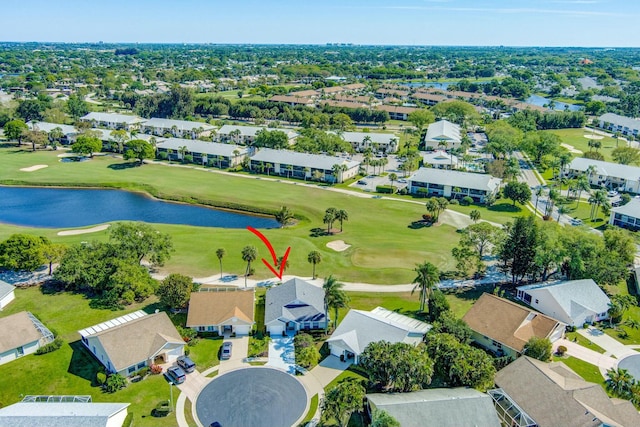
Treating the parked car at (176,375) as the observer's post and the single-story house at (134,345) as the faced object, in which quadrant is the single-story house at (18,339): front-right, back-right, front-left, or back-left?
front-left

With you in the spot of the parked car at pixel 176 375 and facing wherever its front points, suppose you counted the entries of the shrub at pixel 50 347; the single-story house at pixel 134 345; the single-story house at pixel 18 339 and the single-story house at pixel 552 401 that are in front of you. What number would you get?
3

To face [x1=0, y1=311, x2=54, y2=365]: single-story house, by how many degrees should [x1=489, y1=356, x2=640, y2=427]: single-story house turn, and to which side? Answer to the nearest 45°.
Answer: approximately 135° to its left

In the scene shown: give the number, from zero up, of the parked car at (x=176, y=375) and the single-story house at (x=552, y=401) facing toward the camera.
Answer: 0

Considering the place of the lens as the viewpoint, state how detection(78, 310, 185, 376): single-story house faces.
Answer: facing the viewer and to the right of the viewer

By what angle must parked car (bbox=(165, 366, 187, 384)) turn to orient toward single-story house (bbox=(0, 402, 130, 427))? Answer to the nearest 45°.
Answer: approximately 90° to its left

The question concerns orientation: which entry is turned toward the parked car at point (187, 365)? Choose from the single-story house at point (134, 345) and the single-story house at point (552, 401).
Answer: the single-story house at point (134, 345)

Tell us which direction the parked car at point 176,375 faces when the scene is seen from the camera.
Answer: facing away from the viewer and to the left of the viewer

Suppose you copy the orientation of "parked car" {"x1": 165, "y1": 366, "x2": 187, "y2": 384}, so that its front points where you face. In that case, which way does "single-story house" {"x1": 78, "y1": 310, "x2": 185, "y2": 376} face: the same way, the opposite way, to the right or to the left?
the opposite way

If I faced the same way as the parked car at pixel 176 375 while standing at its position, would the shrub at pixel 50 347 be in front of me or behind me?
in front

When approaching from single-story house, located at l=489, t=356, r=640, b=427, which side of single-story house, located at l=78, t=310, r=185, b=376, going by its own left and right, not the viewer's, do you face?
front

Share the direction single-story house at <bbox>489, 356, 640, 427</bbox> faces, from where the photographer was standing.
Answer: facing away from the viewer and to the right of the viewer

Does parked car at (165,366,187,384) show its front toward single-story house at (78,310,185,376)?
yes

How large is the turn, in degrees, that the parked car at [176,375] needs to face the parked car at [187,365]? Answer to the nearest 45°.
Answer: approximately 90° to its right

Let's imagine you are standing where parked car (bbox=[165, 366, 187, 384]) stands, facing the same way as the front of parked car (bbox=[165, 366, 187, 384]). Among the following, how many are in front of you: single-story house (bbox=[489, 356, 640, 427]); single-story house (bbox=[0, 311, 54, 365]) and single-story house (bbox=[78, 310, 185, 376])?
2
